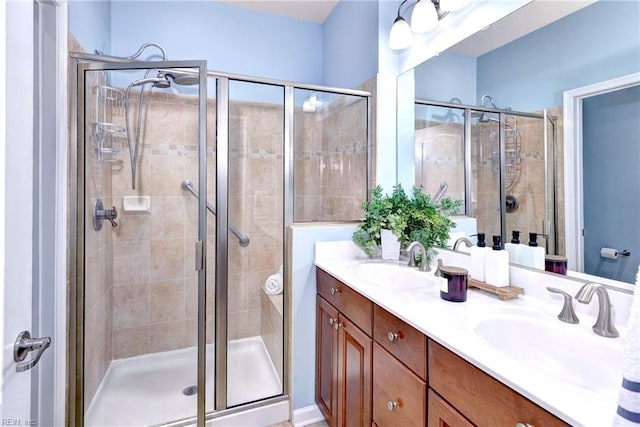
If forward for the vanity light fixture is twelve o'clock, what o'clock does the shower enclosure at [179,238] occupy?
The shower enclosure is roughly at 1 o'clock from the vanity light fixture.

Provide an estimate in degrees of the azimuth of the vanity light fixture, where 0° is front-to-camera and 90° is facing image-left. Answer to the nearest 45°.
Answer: approximately 45°

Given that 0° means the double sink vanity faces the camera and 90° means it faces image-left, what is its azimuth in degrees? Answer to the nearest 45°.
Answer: approximately 45°

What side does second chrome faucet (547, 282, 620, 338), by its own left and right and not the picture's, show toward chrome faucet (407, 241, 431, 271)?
right

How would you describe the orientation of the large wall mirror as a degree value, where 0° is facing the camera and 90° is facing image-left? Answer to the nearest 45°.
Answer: approximately 45°

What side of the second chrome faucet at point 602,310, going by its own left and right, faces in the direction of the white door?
front

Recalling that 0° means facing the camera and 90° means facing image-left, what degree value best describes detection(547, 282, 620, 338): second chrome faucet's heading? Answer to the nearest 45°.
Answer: approximately 45°

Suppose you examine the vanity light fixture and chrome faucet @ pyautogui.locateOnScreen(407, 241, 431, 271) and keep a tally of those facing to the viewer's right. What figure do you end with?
0

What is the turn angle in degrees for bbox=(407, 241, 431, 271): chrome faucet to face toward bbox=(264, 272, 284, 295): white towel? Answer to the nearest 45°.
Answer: approximately 45° to its right
